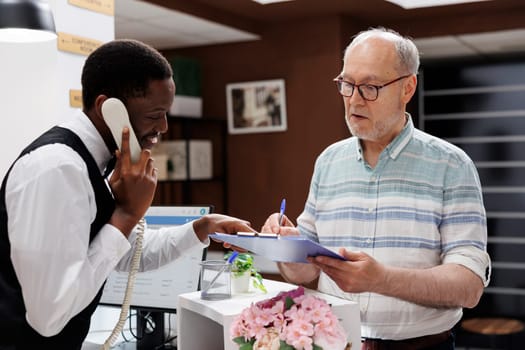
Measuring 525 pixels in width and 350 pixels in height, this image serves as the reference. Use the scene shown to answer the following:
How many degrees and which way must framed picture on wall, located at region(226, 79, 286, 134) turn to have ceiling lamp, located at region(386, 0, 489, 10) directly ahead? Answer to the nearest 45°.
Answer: approximately 45° to its left

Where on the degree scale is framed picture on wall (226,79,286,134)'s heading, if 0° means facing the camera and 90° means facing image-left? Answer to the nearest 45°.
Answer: approximately 0°

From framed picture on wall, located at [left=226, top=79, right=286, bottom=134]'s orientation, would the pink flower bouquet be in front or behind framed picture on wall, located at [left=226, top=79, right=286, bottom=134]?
in front

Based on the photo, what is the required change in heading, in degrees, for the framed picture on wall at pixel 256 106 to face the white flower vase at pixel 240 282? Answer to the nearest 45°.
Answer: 0° — it already faces it

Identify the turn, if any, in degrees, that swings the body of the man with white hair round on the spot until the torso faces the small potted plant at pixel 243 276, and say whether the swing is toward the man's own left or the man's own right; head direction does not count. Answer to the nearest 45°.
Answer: approximately 45° to the man's own right

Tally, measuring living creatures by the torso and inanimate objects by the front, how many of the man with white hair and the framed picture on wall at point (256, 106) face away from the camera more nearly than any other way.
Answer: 0

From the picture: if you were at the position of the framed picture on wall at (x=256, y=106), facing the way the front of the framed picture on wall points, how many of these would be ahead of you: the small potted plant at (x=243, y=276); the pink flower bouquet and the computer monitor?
3

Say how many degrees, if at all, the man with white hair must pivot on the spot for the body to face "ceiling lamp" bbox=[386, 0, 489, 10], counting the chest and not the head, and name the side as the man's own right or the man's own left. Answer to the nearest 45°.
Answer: approximately 135° to the man's own right

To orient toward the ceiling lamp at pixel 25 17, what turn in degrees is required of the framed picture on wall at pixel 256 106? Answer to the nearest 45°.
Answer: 0° — it already faces it

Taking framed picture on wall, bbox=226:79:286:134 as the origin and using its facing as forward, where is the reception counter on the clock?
The reception counter is roughly at 12 o'clock from the framed picture on wall.

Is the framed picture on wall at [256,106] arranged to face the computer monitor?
yes

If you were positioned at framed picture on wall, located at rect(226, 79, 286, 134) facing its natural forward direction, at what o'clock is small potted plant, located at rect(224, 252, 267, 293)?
The small potted plant is roughly at 12 o'clock from the framed picture on wall.
